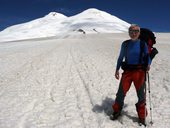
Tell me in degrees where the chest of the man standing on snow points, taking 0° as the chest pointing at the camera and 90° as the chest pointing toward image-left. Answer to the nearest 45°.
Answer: approximately 0°
